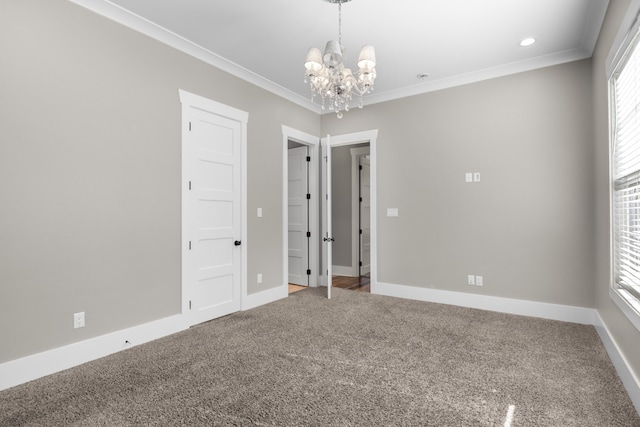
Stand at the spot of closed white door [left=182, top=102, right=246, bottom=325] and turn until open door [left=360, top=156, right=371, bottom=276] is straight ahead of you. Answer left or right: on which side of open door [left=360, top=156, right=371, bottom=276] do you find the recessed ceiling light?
right

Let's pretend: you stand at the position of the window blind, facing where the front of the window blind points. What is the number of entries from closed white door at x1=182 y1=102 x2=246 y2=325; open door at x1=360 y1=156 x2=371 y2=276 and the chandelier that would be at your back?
0

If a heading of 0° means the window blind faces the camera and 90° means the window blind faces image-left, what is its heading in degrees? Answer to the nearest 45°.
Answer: approximately 90°

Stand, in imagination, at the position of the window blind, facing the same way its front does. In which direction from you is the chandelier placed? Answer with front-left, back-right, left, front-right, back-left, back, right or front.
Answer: front-left
